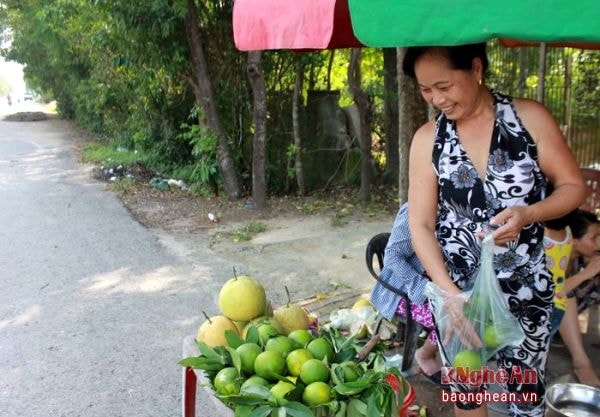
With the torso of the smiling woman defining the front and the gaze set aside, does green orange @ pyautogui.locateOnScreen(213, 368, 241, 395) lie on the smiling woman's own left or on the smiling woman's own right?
on the smiling woman's own right

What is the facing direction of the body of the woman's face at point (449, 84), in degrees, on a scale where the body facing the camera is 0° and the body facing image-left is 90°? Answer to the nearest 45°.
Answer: approximately 45°

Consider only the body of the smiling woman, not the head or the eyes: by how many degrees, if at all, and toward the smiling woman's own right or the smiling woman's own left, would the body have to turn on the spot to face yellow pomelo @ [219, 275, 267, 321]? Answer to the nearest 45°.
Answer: approximately 90° to the smiling woman's own right

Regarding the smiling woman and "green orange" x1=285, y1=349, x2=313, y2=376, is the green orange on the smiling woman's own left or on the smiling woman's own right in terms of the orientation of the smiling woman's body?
on the smiling woman's own right

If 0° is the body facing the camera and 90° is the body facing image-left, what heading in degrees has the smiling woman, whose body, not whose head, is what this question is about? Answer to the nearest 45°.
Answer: approximately 0°

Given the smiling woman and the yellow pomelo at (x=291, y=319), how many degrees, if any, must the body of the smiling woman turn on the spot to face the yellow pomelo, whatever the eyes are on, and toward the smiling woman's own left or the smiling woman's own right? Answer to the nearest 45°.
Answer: approximately 90° to the smiling woman's own right
